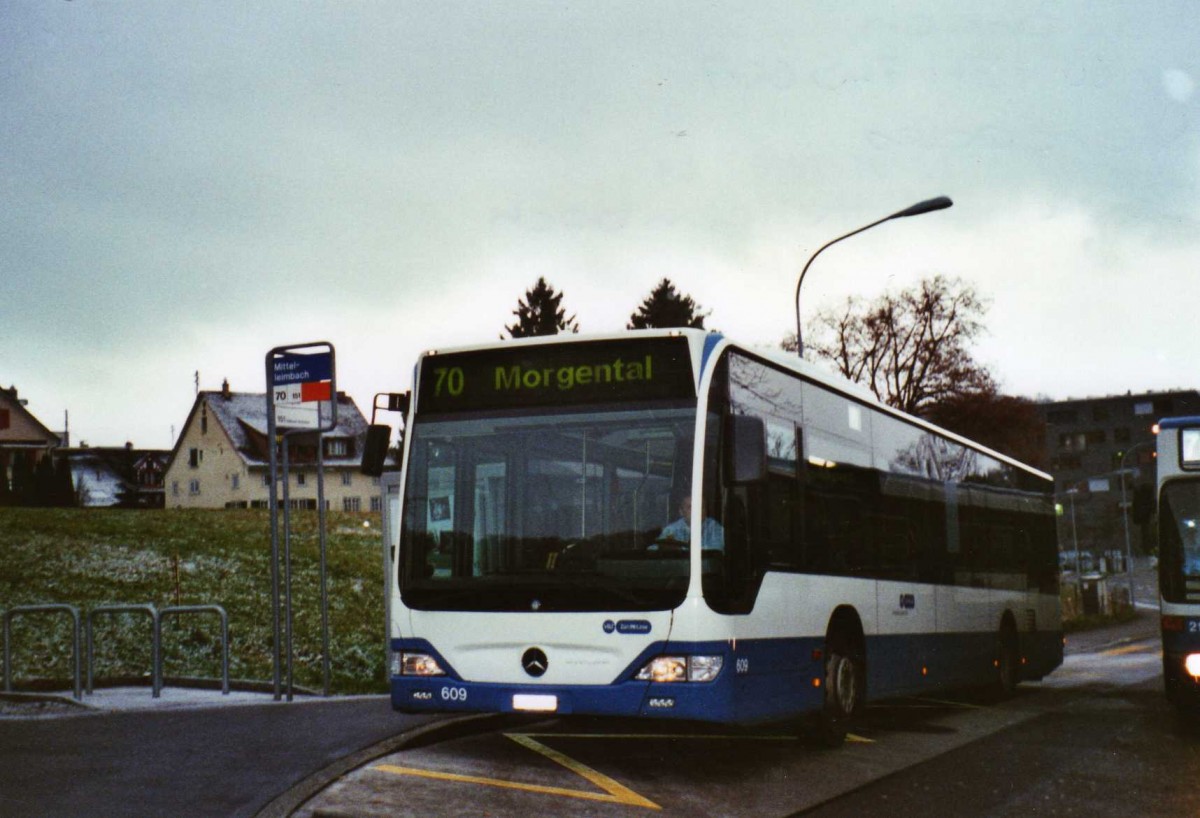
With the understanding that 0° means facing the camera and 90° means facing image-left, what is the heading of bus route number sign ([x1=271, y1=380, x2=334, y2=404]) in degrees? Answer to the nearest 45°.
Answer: approximately 0°

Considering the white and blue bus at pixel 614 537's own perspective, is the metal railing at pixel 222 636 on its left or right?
on its right

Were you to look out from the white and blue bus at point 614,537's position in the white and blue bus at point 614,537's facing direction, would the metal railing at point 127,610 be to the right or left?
on its right

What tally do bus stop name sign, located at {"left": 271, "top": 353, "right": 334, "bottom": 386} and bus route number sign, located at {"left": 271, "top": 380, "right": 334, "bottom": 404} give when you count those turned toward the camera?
2

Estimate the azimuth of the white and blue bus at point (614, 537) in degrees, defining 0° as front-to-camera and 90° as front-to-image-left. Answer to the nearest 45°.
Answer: approximately 45°

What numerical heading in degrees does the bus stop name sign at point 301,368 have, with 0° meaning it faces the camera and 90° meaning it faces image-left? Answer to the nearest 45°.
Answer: approximately 0°

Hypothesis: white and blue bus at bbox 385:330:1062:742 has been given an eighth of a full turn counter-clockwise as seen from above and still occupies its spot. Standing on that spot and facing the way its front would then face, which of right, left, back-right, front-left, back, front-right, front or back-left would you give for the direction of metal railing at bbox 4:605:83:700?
back-right
